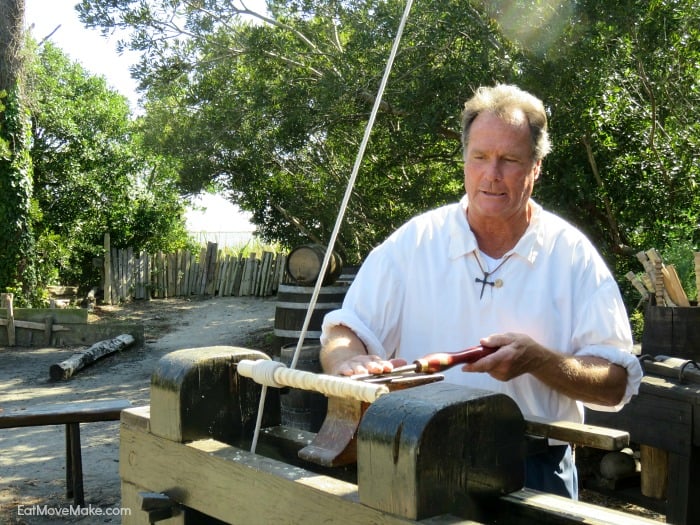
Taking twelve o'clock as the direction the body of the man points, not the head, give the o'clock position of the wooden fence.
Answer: The wooden fence is roughly at 5 o'clock from the man.

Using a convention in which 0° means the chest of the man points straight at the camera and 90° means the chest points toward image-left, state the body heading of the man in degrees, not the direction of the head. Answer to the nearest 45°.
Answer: approximately 0°

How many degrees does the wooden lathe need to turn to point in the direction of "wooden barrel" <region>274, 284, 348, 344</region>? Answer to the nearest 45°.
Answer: approximately 45° to its left

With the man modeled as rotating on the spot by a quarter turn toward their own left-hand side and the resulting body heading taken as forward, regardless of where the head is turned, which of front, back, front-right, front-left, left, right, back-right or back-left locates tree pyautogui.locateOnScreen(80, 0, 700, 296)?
left

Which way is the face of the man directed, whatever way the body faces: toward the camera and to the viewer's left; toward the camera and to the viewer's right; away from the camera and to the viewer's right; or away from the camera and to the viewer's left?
toward the camera and to the viewer's left

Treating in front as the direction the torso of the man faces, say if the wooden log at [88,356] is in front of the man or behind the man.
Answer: behind

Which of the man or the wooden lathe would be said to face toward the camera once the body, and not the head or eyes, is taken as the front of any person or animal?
the man

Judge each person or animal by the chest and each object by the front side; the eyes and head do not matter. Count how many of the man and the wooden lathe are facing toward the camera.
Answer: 1

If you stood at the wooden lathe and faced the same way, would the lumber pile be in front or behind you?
in front

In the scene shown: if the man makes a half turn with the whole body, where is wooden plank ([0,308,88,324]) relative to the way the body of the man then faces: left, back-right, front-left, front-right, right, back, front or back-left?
front-left

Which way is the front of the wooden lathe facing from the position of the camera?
facing away from the viewer and to the right of the viewer
